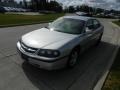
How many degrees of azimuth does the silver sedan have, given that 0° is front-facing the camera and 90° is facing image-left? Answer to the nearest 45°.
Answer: approximately 45°
